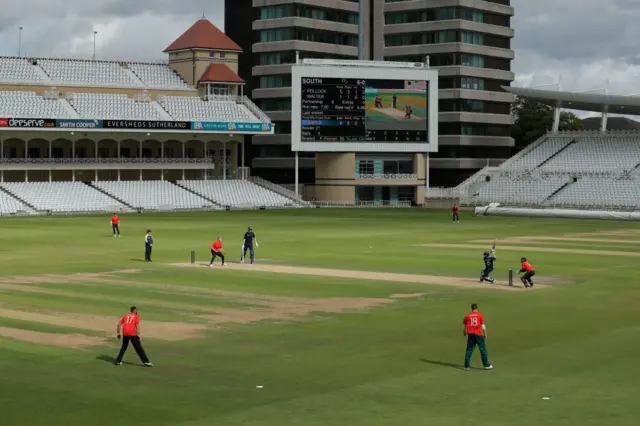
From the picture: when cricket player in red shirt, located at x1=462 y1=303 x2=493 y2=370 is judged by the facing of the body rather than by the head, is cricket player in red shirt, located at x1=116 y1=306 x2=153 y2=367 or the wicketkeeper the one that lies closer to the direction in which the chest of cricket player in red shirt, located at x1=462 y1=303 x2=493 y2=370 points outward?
the wicketkeeper

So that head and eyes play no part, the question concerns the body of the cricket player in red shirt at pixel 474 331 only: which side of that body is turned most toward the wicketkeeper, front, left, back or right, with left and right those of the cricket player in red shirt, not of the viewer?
front

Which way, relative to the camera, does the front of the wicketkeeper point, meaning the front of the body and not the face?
to the viewer's left

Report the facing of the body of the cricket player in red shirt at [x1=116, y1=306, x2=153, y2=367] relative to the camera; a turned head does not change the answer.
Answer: away from the camera

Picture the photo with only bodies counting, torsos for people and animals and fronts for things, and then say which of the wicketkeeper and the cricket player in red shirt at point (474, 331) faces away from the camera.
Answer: the cricket player in red shirt

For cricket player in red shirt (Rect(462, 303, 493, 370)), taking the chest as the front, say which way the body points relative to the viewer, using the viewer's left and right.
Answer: facing away from the viewer

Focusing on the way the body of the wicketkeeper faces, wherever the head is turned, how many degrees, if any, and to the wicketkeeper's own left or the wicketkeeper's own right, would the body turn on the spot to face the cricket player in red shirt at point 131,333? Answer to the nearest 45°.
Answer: approximately 45° to the wicketkeeper's own left

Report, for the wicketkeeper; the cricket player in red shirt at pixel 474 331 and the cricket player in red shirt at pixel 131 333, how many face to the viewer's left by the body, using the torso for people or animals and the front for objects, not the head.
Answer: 1

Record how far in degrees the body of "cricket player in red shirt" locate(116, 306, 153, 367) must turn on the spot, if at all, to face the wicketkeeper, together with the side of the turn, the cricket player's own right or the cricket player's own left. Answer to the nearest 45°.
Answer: approximately 45° to the cricket player's own right

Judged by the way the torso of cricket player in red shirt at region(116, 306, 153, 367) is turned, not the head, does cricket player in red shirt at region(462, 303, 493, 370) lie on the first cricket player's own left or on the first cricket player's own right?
on the first cricket player's own right

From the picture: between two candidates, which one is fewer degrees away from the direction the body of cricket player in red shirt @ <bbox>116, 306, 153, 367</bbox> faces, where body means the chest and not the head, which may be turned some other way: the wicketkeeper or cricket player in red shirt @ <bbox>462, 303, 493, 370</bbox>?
the wicketkeeper

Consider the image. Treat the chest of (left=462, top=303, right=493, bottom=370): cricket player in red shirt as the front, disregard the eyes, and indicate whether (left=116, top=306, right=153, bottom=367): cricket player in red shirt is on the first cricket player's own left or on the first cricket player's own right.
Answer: on the first cricket player's own left

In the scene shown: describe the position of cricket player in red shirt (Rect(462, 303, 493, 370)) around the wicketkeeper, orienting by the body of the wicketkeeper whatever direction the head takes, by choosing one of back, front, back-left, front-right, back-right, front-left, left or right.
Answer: left
